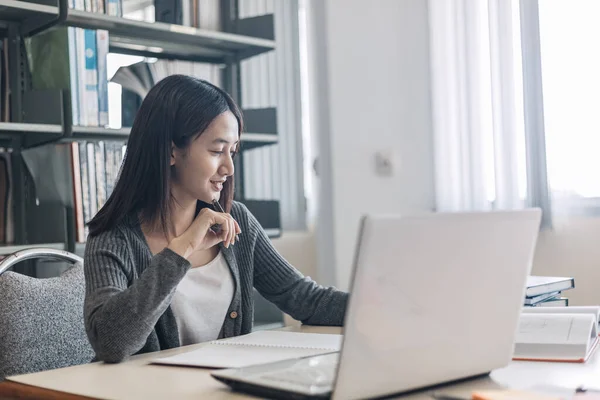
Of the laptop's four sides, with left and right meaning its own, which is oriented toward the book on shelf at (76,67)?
front

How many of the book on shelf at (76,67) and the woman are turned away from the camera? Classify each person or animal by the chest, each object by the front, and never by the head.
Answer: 0

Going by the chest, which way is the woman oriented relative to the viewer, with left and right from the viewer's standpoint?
facing the viewer and to the right of the viewer

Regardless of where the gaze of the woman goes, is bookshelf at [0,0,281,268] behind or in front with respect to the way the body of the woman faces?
behind

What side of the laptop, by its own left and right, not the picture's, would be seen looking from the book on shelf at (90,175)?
front

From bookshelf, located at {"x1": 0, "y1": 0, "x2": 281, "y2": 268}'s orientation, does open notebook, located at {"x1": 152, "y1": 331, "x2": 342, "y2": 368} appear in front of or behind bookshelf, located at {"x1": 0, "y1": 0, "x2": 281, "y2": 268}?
in front

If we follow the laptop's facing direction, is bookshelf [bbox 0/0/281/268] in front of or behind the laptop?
in front

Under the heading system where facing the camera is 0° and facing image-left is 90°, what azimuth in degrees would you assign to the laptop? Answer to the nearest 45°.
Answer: approximately 135°

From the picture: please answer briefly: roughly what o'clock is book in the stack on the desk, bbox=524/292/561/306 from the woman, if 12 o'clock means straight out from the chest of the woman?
The book in the stack on the desk is roughly at 11 o'clock from the woman.

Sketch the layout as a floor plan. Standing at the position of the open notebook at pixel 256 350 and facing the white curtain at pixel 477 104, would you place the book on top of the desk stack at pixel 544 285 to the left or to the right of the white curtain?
right
